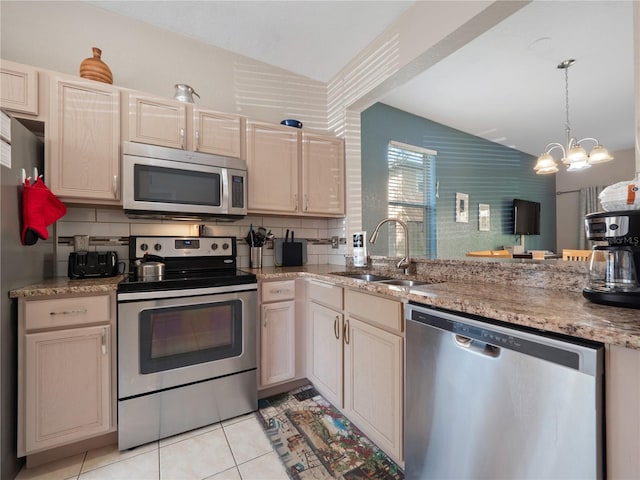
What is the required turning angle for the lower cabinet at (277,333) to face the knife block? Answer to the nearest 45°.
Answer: approximately 135° to its left

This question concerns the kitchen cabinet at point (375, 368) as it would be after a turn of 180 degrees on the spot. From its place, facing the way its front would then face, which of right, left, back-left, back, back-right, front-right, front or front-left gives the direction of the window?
front-left

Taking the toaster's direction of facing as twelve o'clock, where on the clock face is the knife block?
The knife block is roughly at 9 o'clock from the toaster.

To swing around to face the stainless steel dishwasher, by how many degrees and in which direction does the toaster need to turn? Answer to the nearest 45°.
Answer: approximately 45° to its left

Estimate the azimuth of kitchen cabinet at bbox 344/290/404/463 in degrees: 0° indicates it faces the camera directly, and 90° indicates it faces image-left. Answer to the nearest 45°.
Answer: approximately 45°

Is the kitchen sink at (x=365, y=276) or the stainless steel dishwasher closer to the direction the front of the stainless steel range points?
the stainless steel dishwasher

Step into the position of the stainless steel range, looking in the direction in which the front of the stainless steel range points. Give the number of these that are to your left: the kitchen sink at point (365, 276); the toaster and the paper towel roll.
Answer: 2

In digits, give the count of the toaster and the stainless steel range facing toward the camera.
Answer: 2

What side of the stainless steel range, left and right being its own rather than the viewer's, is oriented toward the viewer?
front

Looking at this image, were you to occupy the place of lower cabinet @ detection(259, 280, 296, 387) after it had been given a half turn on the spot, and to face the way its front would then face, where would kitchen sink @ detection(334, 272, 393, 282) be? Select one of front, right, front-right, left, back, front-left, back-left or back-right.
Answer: back-right

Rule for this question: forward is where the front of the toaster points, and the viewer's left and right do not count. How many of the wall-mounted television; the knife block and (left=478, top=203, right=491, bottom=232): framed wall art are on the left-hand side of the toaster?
3

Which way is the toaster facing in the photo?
toward the camera

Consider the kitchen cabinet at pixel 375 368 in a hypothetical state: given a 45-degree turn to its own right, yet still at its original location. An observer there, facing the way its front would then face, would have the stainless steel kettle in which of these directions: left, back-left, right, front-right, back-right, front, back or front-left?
front
